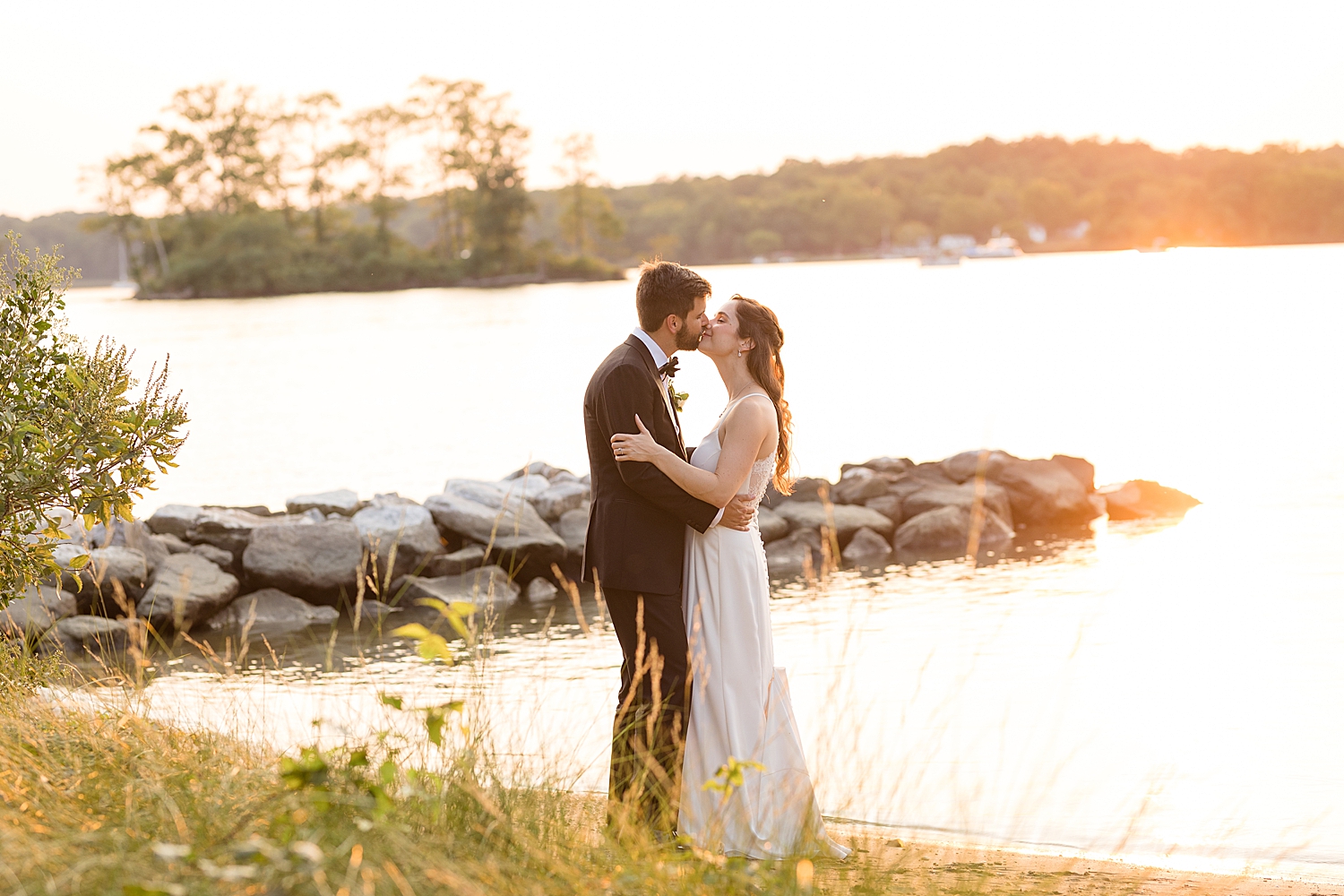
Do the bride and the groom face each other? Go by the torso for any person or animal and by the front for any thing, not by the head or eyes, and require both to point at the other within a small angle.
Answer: yes

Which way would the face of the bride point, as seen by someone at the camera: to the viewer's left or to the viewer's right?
to the viewer's left

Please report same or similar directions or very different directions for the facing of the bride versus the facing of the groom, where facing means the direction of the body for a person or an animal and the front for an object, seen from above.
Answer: very different directions

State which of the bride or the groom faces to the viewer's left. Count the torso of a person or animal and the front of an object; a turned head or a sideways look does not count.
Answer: the bride

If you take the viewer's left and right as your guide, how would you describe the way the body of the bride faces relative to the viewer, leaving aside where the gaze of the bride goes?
facing to the left of the viewer

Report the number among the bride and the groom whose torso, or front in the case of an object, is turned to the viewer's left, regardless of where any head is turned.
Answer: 1

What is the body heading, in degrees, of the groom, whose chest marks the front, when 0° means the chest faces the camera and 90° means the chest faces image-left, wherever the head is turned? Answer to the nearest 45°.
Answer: approximately 270°

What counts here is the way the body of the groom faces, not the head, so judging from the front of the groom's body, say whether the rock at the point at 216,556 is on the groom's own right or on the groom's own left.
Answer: on the groom's own left

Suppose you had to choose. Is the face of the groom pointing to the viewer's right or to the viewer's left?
to the viewer's right

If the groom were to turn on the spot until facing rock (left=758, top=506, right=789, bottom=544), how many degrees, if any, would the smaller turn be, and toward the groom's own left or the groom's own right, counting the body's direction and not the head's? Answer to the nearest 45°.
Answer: approximately 90° to the groom's own left

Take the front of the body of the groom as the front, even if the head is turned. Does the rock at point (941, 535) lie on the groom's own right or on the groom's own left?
on the groom's own left
